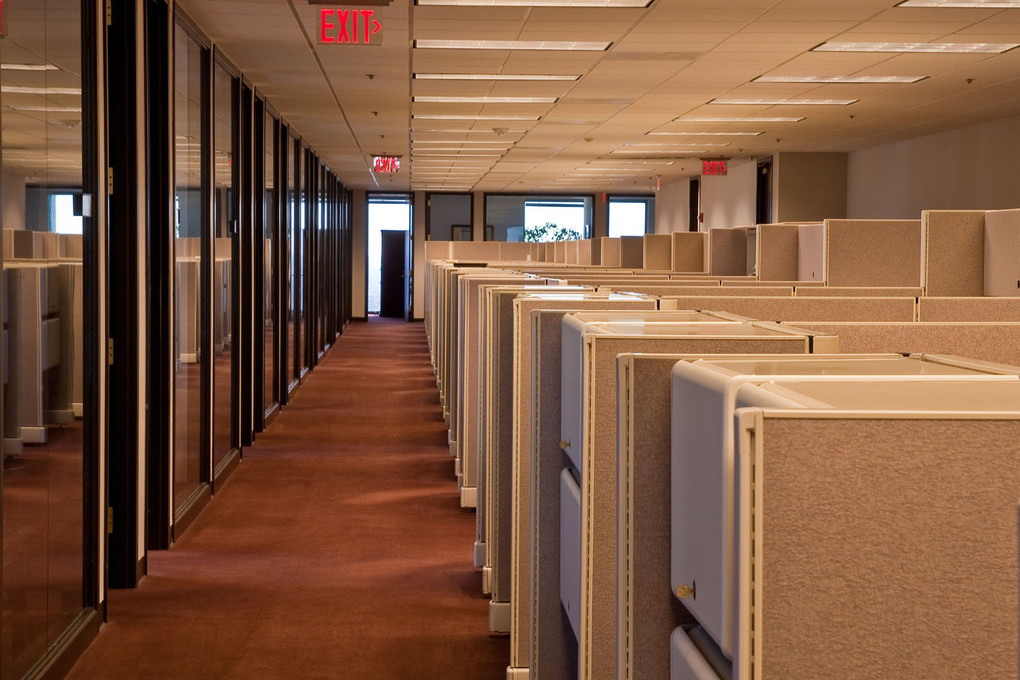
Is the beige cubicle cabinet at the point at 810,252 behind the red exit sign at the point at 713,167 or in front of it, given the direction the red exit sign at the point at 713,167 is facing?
in front

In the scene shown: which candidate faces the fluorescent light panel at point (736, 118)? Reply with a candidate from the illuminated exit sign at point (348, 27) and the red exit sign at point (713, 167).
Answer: the red exit sign

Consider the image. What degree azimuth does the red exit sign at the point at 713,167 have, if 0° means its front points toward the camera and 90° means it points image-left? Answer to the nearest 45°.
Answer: approximately 0°

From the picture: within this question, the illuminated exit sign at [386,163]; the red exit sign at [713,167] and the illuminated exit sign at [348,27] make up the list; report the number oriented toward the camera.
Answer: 3

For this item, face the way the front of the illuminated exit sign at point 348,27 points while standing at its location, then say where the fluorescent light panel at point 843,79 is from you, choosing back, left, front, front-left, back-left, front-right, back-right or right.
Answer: back-left

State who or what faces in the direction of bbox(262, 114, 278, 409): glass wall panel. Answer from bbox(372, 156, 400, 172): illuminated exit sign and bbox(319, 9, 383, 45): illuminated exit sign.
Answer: bbox(372, 156, 400, 172): illuminated exit sign

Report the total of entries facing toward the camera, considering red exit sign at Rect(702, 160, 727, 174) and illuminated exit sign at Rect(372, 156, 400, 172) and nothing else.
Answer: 2

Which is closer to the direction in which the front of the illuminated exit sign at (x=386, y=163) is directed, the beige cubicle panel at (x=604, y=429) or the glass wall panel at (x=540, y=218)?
the beige cubicle panel
